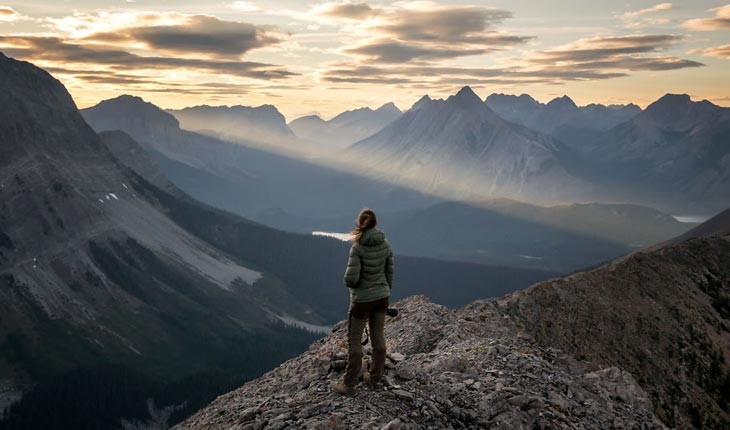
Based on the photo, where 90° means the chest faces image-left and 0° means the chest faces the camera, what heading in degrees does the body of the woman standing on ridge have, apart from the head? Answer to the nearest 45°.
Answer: approximately 135°
